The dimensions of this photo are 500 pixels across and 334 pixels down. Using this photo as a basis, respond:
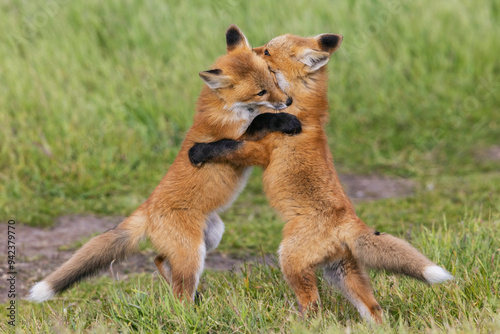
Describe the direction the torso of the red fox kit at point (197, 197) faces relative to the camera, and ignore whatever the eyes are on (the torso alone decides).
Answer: to the viewer's right

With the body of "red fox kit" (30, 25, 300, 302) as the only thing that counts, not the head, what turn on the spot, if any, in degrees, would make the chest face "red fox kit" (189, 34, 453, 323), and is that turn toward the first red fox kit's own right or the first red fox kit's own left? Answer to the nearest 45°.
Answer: approximately 45° to the first red fox kit's own right
